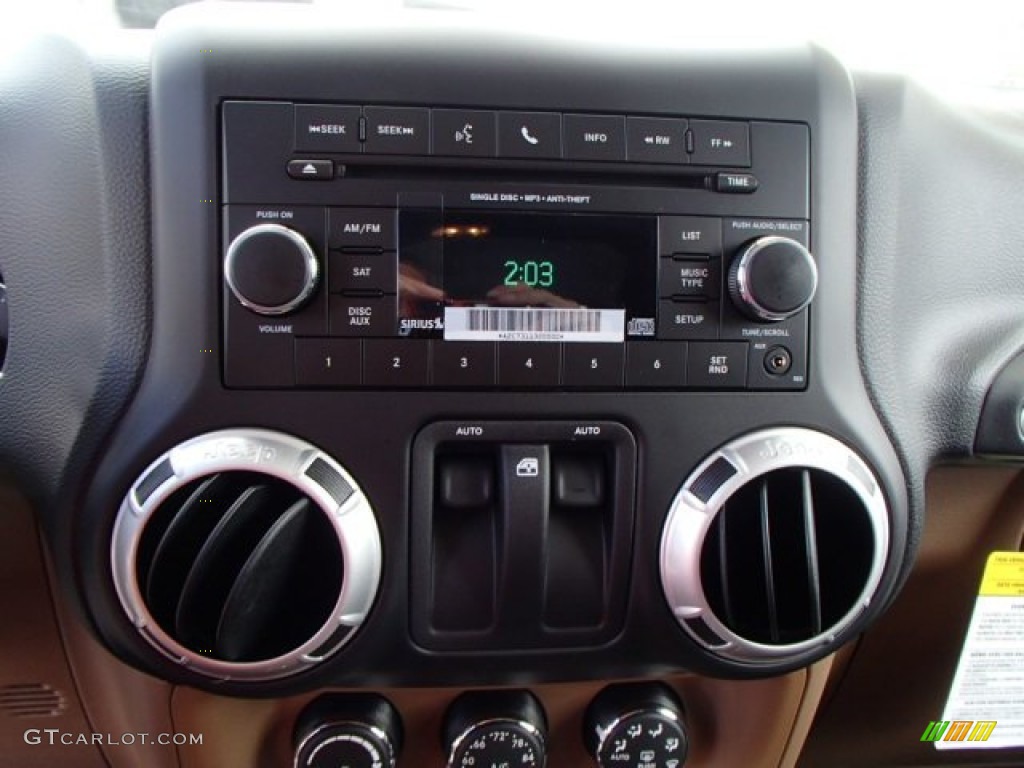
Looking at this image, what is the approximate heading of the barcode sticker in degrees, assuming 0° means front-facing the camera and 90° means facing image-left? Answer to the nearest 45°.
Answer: approximately 0°

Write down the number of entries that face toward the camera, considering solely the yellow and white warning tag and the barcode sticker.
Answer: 2
